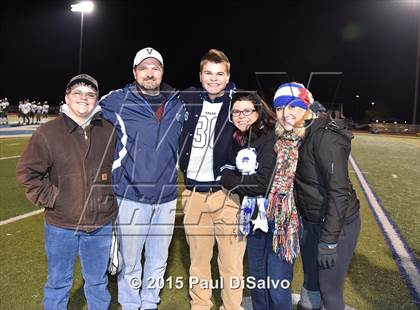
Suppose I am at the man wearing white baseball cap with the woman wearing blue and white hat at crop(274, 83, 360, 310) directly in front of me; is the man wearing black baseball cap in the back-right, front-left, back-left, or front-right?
back-right

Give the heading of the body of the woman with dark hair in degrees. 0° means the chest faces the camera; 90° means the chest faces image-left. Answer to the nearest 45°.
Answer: approximately 45°

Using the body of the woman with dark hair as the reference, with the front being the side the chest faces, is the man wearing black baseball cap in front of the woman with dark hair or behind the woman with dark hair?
in front

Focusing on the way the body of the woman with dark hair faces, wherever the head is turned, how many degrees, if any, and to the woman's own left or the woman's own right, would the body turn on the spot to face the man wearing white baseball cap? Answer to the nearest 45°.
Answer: approximately 45° to the woman's own right
